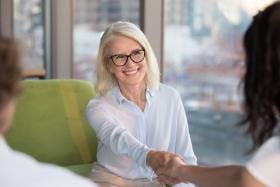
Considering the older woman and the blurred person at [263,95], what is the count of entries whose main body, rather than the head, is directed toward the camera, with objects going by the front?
1

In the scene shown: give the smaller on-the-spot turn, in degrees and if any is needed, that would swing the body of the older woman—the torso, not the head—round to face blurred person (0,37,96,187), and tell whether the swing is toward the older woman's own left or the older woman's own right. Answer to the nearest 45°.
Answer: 0° — they already face them

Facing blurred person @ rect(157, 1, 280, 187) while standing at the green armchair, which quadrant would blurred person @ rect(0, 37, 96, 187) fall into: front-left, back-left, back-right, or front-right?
front-right

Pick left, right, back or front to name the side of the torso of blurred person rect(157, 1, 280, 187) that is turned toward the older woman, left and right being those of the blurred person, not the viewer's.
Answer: front

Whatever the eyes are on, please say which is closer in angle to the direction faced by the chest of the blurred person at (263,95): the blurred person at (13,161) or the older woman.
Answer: the older woman

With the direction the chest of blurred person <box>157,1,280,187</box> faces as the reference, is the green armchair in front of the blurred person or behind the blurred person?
in front

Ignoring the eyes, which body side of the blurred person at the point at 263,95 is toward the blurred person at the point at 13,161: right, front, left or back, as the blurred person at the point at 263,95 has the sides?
left

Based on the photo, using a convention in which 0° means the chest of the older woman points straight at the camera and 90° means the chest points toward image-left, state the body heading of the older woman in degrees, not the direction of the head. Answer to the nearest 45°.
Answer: approximately 0°

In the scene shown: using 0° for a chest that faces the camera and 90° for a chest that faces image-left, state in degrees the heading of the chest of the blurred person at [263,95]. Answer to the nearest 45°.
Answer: approximately 135°
